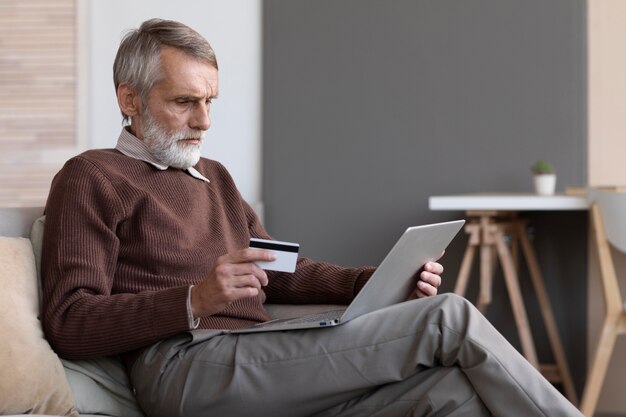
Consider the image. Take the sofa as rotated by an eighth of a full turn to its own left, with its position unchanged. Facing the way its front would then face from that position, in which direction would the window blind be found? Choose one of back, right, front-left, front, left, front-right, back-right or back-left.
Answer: left

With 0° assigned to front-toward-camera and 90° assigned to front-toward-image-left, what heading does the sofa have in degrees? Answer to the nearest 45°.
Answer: approximately 315°

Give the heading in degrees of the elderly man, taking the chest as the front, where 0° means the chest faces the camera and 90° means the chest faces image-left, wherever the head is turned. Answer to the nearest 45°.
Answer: approximately 315°

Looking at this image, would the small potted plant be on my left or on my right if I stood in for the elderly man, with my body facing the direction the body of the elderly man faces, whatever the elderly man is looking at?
on my left
